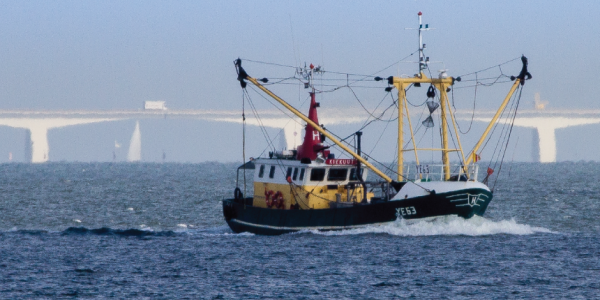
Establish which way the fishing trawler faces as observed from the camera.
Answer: facing the viewer and to the right of the viewer
